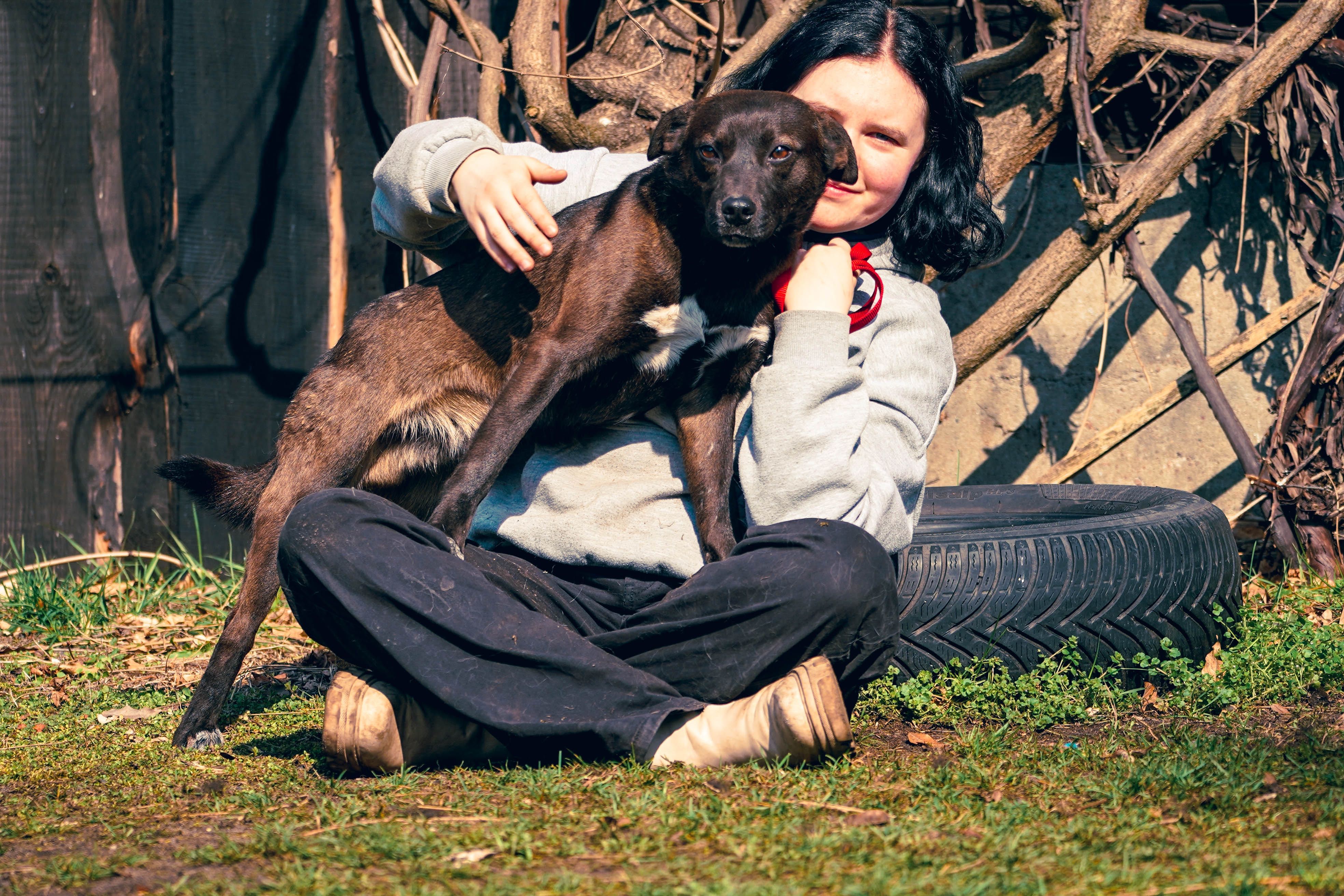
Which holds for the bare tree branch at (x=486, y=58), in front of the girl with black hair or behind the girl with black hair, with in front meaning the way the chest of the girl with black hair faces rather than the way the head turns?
behind

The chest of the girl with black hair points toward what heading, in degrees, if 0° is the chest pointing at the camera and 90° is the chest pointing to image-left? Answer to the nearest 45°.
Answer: approximately 0°

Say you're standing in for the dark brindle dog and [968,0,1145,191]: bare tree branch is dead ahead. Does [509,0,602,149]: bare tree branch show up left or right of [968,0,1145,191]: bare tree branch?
left

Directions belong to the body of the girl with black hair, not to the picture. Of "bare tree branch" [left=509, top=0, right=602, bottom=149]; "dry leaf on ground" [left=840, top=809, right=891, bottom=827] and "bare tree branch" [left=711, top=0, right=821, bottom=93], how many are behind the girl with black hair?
2
